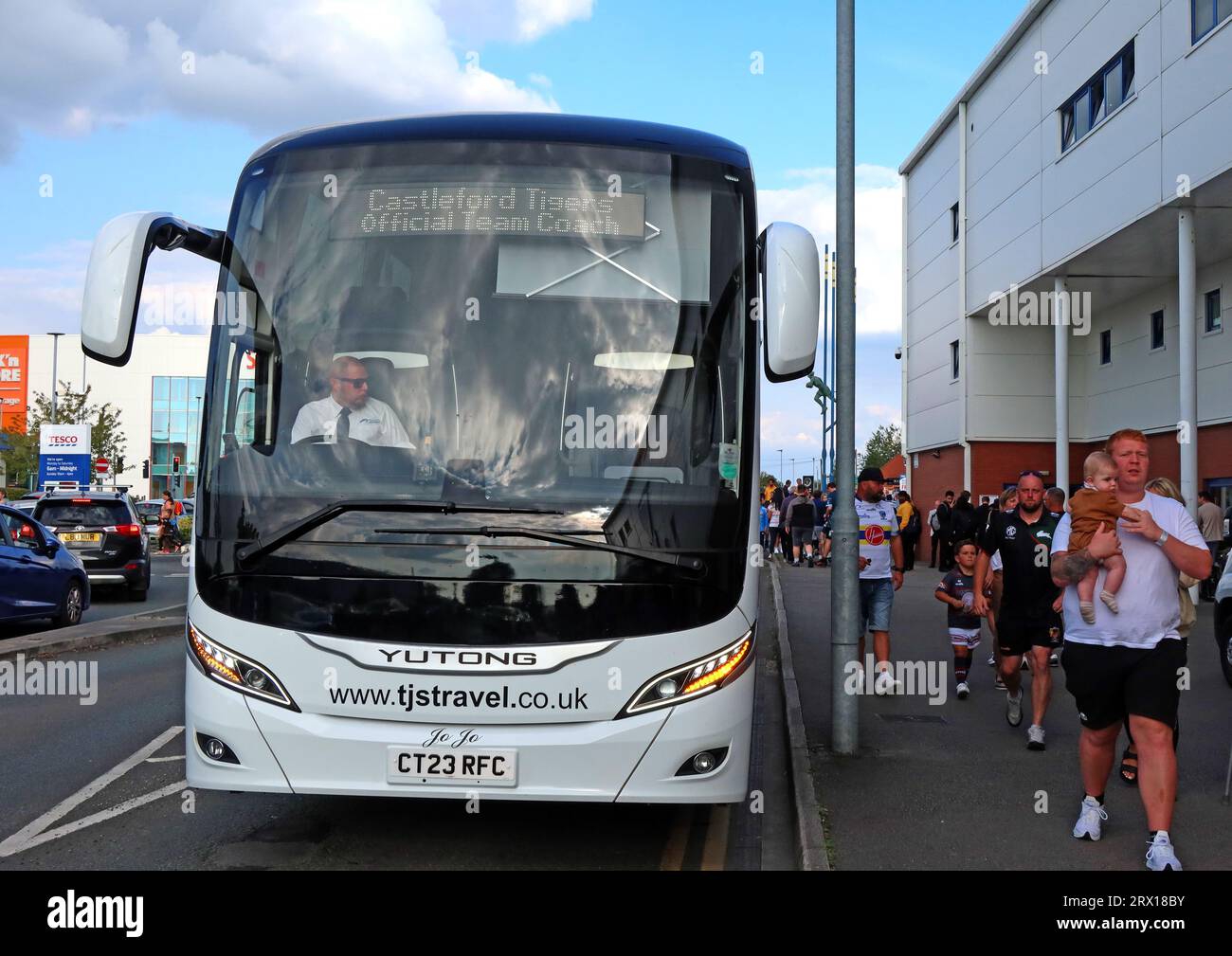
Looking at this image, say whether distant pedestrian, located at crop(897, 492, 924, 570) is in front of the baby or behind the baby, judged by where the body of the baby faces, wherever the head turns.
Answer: behind

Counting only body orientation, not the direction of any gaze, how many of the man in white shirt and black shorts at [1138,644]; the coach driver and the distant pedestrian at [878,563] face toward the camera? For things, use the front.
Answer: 3

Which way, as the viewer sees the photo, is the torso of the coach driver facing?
toward the camera

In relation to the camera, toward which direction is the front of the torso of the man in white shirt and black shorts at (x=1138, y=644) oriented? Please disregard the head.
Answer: toward the camera

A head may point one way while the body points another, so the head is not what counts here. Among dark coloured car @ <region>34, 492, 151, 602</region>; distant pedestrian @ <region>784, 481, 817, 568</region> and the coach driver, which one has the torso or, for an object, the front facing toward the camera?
the coach driver

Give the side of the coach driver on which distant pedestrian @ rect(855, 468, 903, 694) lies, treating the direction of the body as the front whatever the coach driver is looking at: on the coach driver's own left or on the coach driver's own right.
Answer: on the coach driver's own left

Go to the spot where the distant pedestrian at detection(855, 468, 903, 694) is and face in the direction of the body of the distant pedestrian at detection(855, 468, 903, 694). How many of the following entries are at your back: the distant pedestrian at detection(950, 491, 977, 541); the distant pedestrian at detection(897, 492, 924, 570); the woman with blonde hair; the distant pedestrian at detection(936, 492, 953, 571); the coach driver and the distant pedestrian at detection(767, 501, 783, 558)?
4

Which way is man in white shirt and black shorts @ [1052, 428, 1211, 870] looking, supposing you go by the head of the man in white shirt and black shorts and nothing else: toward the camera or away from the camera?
toward the camera

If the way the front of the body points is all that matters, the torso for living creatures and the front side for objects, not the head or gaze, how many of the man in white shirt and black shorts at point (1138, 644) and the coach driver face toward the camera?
2

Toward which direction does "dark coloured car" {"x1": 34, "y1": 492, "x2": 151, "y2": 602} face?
away from the camera

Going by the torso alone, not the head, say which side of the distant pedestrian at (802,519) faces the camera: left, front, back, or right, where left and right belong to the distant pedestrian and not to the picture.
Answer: back

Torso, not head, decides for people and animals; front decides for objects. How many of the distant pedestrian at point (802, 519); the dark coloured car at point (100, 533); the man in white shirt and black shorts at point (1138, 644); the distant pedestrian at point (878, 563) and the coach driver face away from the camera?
2

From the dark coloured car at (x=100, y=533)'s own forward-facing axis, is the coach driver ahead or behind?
behind
